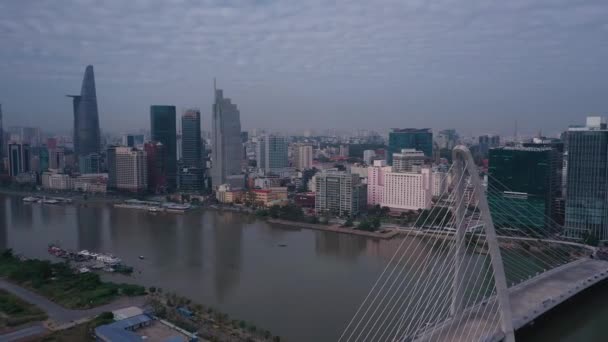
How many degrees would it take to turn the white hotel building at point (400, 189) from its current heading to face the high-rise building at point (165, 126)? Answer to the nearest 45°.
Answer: approximately 135° to its right

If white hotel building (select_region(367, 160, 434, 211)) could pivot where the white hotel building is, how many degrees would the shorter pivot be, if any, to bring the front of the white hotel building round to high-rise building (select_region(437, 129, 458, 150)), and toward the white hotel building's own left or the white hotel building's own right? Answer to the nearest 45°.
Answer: approximately 180°

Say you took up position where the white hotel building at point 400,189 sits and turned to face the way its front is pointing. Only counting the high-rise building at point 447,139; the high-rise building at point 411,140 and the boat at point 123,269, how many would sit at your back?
2

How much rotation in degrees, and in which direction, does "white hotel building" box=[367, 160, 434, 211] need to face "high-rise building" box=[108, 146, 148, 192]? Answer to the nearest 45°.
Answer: approximately 90° to its right

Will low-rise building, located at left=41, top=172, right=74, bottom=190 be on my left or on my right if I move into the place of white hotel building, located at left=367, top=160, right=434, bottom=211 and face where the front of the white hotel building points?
on my right

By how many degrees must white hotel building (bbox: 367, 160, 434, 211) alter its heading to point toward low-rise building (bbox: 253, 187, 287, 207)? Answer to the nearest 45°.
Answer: approximately 90° to its right

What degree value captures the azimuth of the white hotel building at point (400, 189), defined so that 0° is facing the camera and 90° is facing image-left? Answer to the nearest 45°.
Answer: approximately 0°

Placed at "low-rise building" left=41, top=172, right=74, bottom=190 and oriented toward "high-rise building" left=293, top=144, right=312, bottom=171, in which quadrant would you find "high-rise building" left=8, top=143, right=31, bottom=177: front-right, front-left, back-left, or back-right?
back-left

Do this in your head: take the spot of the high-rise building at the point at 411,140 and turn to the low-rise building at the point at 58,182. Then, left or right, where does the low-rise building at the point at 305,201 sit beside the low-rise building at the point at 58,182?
left

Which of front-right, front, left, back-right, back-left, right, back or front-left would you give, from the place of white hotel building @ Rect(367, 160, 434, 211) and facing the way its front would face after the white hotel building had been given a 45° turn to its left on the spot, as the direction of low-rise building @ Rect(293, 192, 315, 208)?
back-right
